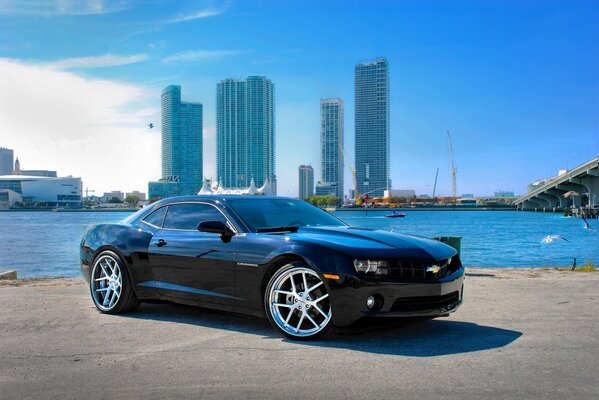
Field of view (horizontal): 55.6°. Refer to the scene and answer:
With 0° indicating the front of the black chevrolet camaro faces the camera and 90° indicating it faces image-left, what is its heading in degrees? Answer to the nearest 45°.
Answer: approximately 315°

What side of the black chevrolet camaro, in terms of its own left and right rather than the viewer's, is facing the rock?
back
